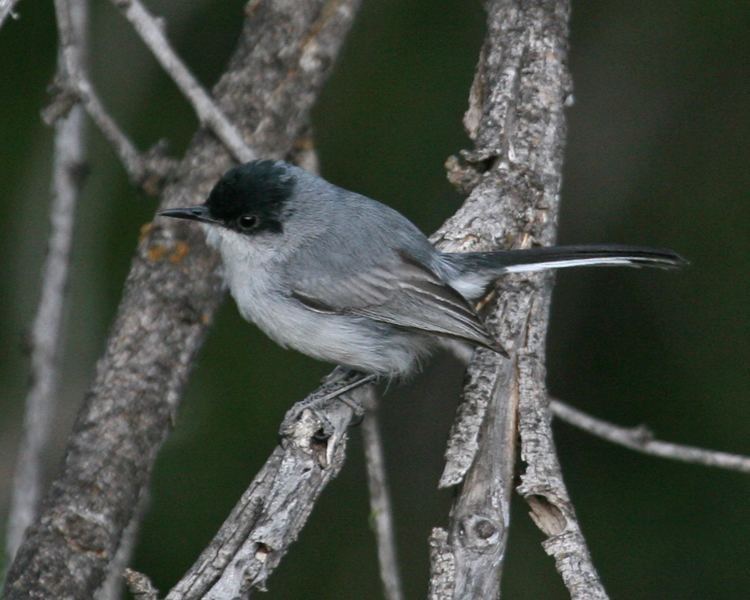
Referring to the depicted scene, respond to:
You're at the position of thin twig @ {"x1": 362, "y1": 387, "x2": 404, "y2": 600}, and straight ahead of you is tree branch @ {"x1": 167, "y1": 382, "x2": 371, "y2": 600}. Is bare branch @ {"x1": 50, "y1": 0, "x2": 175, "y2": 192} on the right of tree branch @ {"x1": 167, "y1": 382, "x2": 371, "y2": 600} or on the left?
right

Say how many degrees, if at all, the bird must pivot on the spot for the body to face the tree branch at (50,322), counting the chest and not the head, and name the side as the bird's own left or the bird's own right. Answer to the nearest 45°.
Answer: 0° — it already faces it

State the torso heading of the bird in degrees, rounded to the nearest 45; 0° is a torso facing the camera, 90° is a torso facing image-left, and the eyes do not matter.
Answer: approximately 90°
